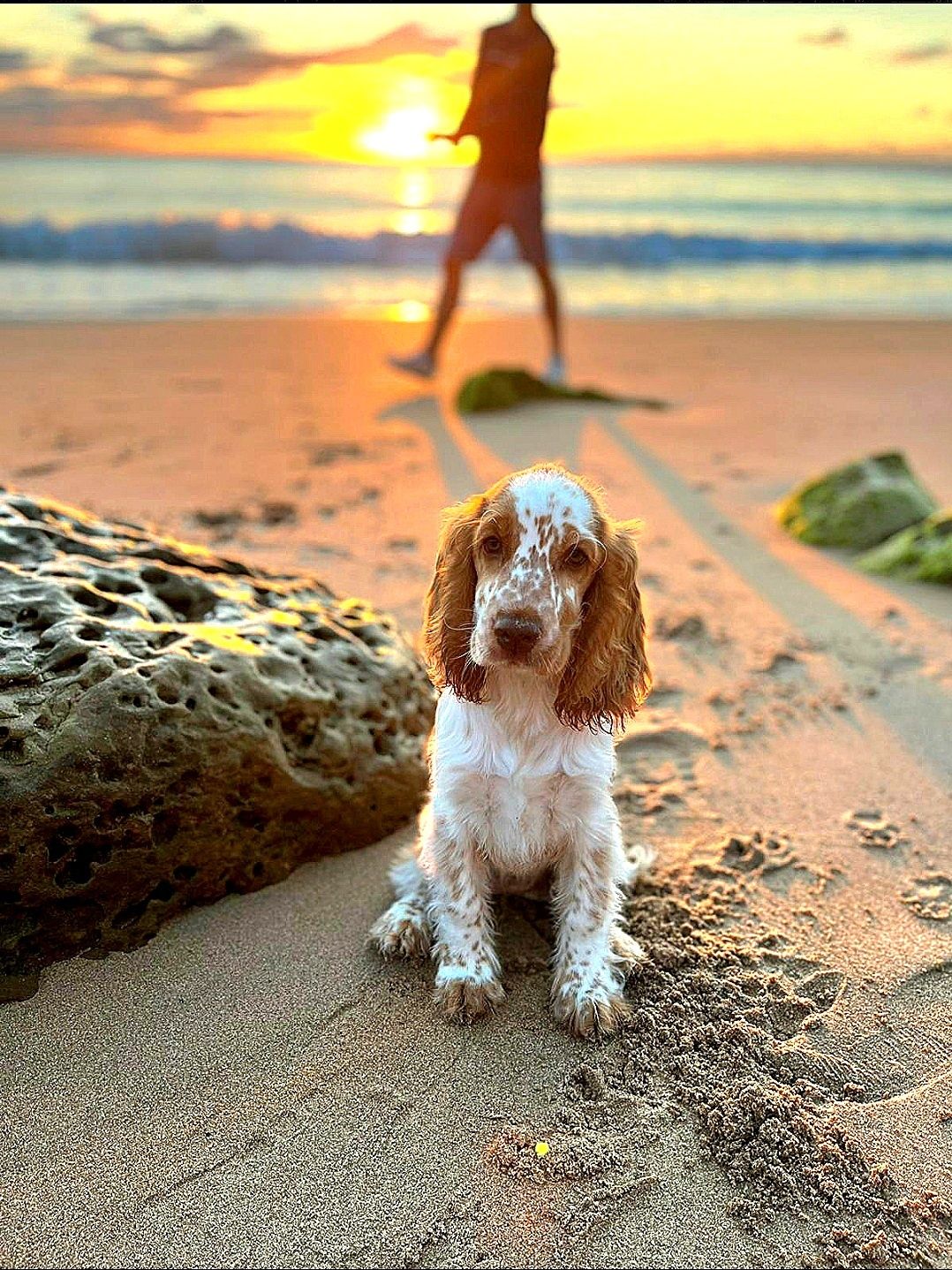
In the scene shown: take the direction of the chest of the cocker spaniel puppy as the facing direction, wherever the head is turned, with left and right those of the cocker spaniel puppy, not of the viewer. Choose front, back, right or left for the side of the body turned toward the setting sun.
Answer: back

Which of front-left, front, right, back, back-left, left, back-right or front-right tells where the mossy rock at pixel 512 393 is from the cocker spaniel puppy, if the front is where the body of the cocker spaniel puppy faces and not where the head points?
back

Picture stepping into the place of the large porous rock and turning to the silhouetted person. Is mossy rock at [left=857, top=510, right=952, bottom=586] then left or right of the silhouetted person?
right

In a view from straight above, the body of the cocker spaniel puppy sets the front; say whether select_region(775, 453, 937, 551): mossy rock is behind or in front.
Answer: behind

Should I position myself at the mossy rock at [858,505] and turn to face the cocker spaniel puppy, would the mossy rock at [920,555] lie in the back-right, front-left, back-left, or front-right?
front-left

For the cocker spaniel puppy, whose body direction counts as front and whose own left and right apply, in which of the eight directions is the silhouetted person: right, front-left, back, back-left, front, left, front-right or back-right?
back

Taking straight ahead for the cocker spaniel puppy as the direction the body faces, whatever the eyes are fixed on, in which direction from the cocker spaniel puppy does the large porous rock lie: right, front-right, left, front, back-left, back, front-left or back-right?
right

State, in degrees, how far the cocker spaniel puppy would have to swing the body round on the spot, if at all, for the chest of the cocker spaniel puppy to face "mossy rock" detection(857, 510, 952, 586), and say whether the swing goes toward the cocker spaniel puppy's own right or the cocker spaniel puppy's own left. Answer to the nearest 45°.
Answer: approximately 135° to the cocker spaniel puppy's own left

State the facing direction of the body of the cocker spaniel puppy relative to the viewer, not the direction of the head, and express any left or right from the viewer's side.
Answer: facing the viewer
